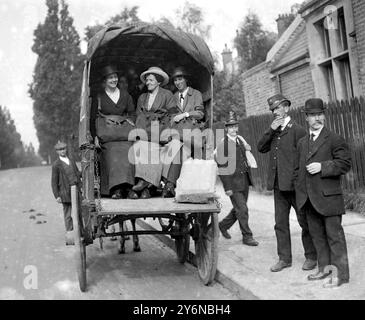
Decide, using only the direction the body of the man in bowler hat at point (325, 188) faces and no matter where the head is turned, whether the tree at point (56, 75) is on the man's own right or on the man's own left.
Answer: on the man's own right

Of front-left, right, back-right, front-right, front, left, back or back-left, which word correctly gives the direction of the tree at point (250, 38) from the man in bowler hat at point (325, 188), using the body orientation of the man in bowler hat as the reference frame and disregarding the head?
back-right

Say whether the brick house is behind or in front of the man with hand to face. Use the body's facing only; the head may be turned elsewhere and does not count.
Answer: behind

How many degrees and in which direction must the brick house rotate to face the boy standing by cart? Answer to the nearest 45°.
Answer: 0° — it already faces them

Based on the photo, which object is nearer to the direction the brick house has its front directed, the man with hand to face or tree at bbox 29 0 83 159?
the man with hand to face

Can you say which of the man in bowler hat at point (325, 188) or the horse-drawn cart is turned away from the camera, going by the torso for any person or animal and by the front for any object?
the horse-drawn cart

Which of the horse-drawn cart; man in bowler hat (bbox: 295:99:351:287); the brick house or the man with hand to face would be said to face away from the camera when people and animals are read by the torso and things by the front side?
the horse-drawn cart

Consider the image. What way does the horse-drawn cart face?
away from the camera

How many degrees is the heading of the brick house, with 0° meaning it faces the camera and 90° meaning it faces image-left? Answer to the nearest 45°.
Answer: approximately 45°
